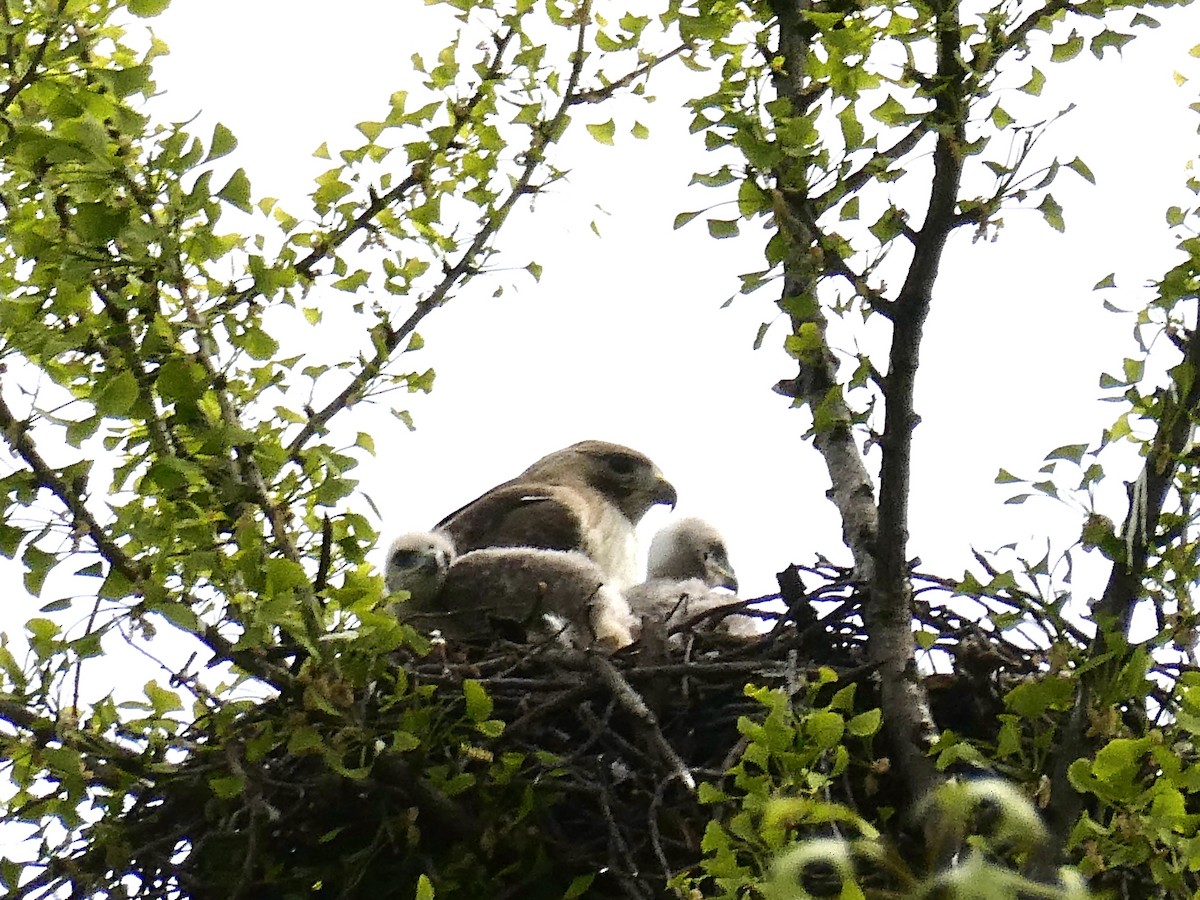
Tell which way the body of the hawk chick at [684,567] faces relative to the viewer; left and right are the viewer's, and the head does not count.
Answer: facing to the right of the viewer

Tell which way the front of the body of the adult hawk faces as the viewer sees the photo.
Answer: to the viewer's right
